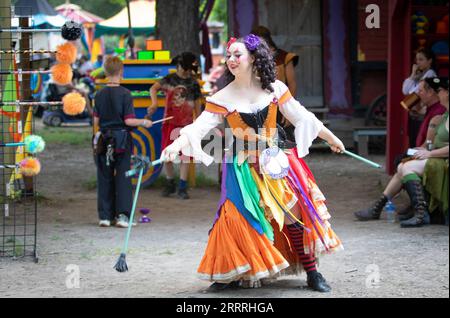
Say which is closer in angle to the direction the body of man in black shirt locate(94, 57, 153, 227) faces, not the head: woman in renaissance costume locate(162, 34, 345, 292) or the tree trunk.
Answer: the tree trunk

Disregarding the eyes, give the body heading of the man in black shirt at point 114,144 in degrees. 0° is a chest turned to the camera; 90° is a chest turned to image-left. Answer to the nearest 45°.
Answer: approximately 180°

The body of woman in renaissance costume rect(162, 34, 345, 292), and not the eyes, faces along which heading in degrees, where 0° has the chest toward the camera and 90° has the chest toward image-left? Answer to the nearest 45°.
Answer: approximately 0°

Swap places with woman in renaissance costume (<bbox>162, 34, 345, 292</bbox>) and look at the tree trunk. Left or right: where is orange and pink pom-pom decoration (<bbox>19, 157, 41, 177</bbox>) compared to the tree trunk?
left

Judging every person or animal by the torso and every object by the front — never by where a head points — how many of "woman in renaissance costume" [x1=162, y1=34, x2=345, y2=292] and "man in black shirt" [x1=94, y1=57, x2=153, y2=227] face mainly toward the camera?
1

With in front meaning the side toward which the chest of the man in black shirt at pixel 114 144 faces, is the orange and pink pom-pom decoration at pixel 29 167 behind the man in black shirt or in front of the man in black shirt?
behind

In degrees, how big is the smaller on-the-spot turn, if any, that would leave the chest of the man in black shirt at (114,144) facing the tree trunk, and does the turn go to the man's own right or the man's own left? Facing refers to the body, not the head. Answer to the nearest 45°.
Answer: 0° — they already face it

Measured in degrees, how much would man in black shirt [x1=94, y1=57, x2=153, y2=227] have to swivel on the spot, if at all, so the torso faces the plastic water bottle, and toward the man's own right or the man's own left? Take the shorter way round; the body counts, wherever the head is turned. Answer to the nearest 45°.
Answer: approximately 90° to the man's own right

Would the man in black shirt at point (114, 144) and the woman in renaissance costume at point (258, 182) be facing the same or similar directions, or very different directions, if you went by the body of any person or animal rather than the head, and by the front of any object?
very different directions

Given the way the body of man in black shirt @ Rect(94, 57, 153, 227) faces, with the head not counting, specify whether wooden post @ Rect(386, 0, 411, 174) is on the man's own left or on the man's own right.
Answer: on the man's own right

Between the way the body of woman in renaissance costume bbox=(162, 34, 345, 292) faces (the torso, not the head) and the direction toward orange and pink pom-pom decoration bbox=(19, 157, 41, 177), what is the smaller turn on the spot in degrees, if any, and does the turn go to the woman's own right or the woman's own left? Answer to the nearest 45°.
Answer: approximately 135° to the woman's own right

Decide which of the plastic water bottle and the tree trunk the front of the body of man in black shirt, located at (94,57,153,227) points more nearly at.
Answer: the tree trunk
